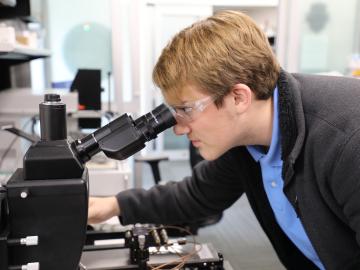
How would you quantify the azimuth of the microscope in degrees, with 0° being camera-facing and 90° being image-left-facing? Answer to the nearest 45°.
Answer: approximately 270°

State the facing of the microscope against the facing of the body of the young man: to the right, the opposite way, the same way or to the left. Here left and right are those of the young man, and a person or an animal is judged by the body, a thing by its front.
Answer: the opposite way

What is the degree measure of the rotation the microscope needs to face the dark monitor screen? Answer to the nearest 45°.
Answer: approximately 90° to its left

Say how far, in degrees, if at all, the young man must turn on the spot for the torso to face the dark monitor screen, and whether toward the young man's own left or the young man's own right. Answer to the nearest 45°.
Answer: approximately 45° to the young man's own right

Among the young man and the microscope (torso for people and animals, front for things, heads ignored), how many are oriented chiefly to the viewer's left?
1

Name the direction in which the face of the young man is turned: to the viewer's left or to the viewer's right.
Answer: to the viewer's left

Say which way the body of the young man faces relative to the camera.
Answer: to the viewer's left
